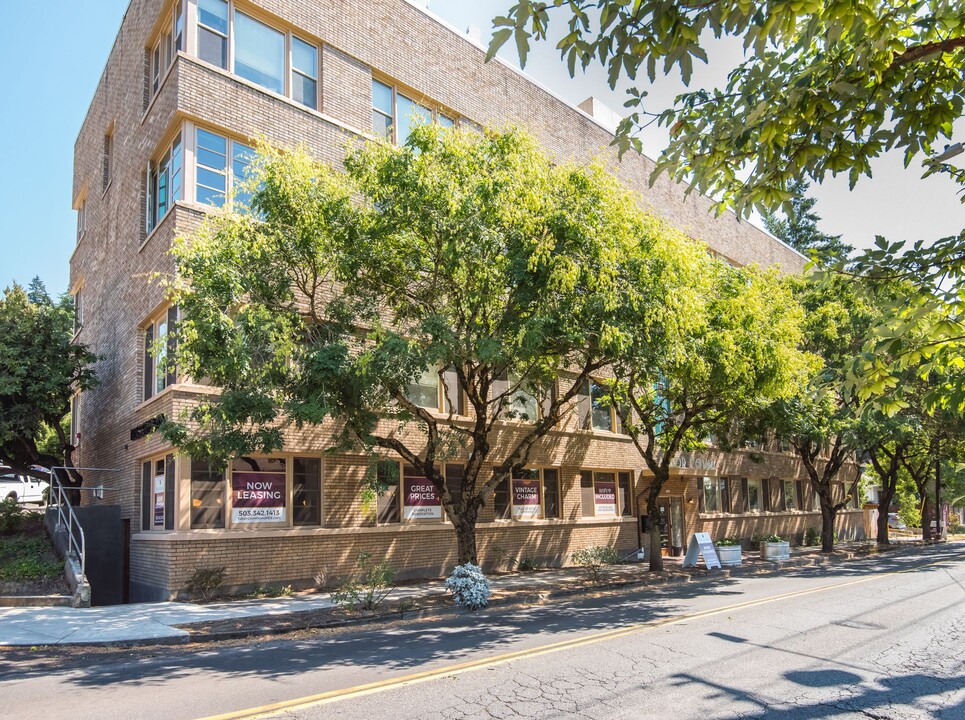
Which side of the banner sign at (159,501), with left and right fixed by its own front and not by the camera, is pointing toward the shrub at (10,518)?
right

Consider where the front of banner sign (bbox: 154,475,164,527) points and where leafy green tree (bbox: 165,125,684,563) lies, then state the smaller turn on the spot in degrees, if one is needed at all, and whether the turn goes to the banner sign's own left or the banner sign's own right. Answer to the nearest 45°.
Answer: approximately 90° to the banner sign's own left

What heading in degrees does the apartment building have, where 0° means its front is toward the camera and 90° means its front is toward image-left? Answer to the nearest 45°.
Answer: approximately 315°

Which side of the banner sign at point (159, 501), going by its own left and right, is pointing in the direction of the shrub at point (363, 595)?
left

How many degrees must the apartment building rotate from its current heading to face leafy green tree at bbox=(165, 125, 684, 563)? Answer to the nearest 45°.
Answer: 0° — it already faces it
